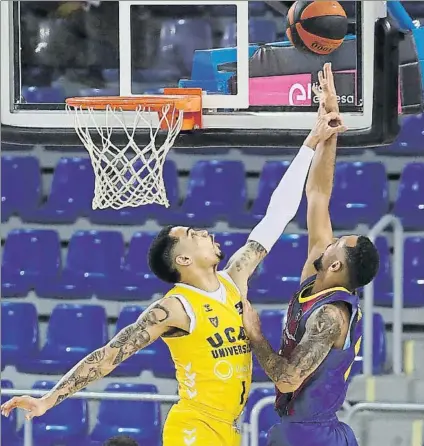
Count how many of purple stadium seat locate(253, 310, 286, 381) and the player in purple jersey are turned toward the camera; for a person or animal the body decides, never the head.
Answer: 1

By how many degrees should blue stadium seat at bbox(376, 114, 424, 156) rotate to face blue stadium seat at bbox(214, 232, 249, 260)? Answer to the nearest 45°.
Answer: approximately 45° to its right

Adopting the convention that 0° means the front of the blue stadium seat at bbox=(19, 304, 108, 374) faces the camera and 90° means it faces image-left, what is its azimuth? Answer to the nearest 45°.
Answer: approximately 45°

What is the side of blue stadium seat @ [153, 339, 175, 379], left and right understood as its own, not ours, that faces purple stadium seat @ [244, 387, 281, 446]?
left

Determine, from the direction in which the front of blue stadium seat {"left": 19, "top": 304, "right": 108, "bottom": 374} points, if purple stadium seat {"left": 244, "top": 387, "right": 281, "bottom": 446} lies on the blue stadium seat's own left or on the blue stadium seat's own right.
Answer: on the blue stadium seat's own left

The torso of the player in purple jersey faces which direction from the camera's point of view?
to the viewer's left

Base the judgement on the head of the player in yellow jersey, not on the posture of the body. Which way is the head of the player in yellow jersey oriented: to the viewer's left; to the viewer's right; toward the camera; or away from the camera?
to the viewer's right

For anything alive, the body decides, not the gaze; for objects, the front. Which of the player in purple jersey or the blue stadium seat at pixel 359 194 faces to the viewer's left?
the player in purple jersey
